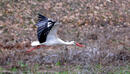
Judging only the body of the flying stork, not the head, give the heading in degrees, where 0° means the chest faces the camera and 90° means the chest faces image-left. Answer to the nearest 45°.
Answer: approximately 270°
